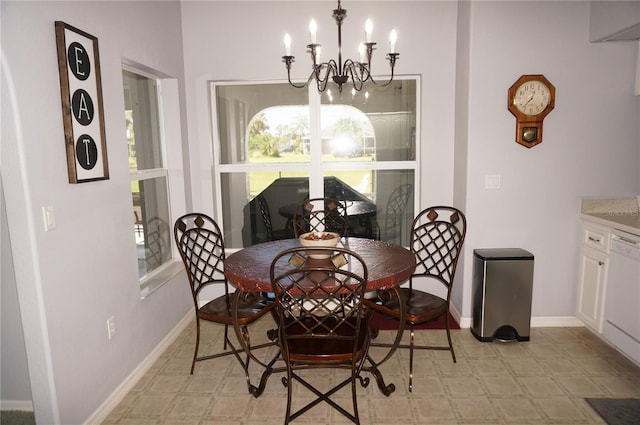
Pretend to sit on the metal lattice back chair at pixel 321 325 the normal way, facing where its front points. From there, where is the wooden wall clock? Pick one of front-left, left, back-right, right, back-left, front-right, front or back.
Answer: front-right

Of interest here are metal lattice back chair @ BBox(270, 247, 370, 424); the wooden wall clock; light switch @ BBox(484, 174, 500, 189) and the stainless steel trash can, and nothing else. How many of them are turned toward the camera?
3

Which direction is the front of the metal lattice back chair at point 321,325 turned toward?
away from the camera

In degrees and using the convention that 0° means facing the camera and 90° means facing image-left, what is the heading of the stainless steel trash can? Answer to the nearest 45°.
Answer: approximately 0°

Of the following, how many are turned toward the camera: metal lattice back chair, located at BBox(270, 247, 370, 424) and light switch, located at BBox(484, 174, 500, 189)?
1

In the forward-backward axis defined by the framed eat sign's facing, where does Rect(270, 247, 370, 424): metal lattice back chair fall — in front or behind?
in front

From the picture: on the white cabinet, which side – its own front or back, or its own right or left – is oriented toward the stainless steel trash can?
front

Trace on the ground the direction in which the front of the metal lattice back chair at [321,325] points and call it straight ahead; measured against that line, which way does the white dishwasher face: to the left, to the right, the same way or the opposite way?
to the left

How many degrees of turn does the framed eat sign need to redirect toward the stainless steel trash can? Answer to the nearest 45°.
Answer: approximately 45° to its left

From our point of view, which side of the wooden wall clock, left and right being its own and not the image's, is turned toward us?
front

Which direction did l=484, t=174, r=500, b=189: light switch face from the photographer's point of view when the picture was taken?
facing the viewer

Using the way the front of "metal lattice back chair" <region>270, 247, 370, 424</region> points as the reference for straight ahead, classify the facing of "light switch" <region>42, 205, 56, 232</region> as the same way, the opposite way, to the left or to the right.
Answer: to the right

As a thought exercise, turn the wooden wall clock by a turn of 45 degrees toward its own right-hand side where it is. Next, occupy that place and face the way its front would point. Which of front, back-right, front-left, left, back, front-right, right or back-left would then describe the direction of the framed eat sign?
front

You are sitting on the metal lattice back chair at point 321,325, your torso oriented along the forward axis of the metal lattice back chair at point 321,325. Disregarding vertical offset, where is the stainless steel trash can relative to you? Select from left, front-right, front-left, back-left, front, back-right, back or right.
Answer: front-right

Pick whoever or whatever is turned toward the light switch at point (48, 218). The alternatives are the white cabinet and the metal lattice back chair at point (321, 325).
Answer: the white cabinet
